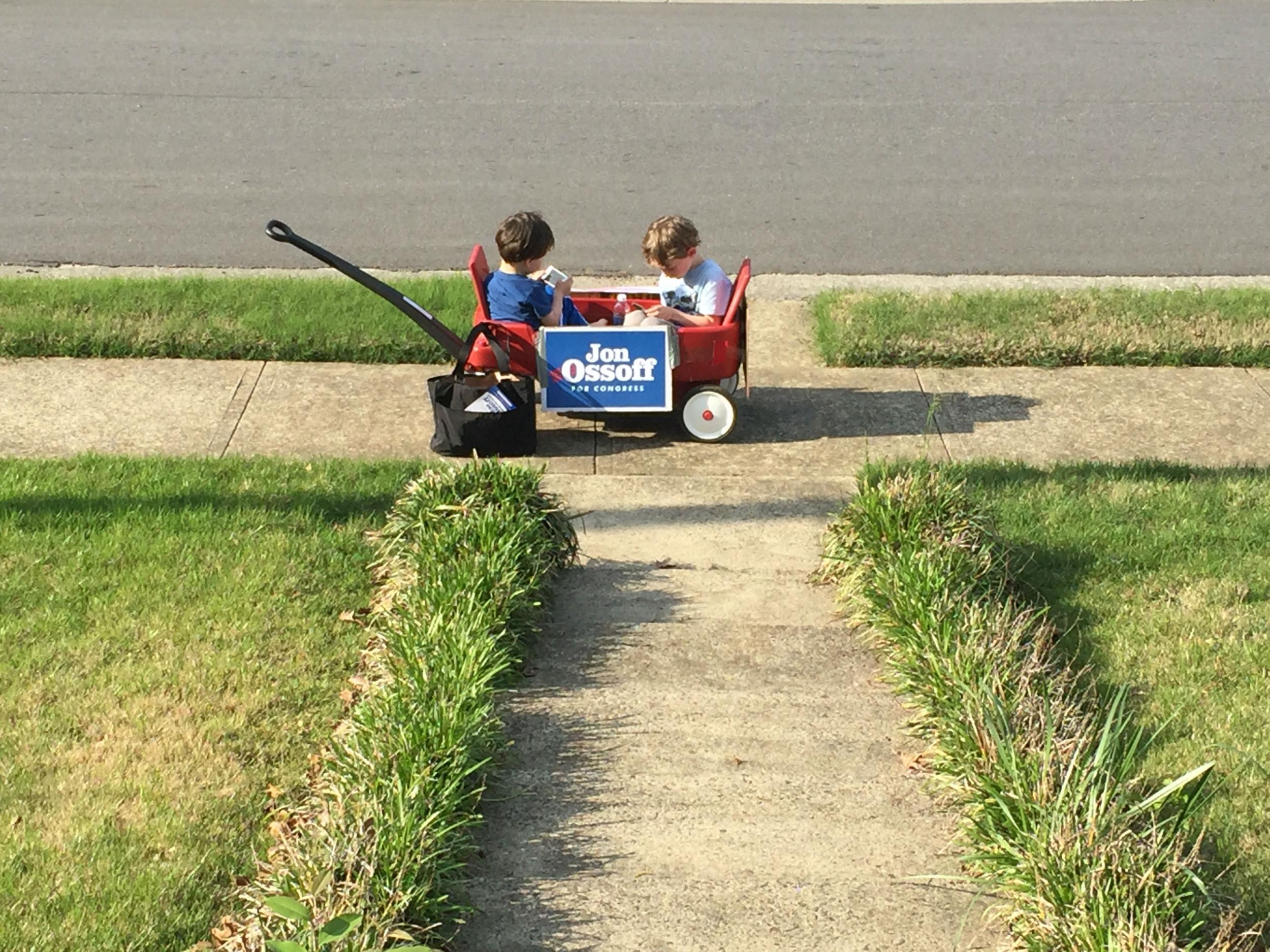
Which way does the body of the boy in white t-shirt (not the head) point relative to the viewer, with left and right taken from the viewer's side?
facing the viewer and to the left of the viewer

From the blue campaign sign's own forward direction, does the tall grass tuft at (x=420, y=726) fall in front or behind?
in front

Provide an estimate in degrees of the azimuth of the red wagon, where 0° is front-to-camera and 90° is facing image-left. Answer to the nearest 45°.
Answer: approximately 90°

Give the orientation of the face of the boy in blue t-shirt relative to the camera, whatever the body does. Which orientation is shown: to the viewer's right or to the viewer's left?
to the viewer's right

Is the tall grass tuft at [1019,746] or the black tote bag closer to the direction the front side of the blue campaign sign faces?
the tall grass tuft

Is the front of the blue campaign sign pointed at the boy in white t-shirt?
no

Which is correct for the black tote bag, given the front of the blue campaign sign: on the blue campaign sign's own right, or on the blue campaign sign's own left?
on the blue campaign sign's own right

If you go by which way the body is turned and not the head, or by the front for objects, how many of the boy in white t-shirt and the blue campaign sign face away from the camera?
0

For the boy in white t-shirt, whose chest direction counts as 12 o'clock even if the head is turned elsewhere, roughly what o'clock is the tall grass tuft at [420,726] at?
The tall grass tuft is roughly at 11 o'clock from the boy in white t-shirt.

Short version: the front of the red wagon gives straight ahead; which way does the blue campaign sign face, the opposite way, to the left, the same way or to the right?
to the left

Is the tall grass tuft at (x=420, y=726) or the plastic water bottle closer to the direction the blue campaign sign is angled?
the tall grass tuft

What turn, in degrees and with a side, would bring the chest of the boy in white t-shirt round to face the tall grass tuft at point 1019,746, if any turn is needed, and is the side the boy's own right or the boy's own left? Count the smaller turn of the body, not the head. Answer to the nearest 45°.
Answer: approximately 45° to the boy's own left

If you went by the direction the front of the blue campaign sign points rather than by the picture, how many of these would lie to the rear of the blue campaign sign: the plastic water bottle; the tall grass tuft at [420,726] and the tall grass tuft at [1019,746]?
1

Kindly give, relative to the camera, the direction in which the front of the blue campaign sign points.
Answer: facing the viewer

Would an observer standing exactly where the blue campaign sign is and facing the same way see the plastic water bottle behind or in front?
behind
